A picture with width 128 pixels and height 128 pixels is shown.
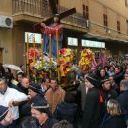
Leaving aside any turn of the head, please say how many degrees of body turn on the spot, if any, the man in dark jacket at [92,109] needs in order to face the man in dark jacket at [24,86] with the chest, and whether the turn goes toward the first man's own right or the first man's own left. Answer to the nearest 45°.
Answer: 0° — they already face them

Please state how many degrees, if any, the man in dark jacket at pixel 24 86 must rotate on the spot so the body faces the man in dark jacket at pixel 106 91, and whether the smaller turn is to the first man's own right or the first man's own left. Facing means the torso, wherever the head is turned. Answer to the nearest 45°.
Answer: approximately 45° to the first man's own left

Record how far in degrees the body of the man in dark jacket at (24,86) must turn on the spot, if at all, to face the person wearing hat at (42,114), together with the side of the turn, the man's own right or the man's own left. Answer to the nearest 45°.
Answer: approximately 45° to the man's own right
